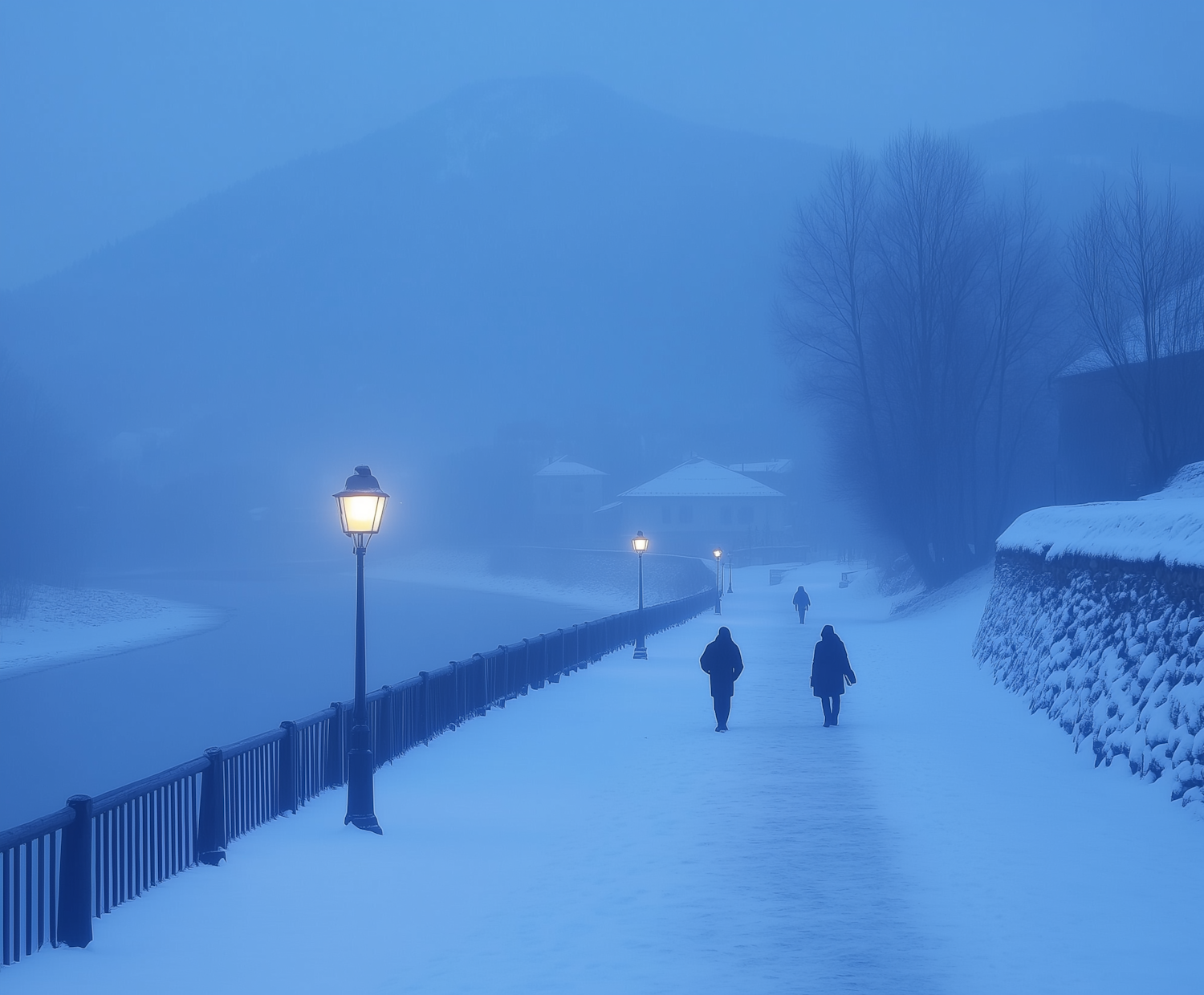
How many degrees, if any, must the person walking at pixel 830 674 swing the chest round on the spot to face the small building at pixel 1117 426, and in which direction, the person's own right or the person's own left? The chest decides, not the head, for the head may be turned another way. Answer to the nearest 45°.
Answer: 0° — they already face it

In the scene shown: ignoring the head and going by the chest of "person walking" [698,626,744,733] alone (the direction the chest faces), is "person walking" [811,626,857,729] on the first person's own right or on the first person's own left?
on the first person's own right

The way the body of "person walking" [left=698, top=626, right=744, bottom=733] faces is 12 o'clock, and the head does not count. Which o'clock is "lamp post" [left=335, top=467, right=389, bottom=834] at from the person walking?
The lamp post is roughly at 7 o'clock from the person walking.

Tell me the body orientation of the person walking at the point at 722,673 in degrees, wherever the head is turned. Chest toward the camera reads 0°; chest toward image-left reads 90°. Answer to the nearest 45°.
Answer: approximately 180°

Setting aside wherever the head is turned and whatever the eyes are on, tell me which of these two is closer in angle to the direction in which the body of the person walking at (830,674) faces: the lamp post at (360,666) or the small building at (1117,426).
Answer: the small building

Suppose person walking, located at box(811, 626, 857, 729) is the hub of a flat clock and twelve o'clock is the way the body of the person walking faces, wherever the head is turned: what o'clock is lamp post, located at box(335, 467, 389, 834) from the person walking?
The lamp post is roughly at 7 o'clock from the person walking.

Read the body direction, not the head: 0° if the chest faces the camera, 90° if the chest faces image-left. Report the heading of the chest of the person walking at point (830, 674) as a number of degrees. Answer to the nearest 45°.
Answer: approximately 180°

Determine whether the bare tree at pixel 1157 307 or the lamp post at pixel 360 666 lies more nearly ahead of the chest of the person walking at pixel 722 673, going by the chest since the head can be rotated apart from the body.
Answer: the bare tree

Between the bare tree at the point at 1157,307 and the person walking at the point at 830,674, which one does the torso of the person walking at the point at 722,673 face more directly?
the bare tree

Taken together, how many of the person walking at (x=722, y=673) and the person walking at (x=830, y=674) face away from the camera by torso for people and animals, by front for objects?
2
